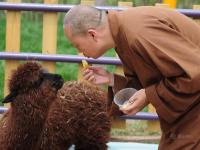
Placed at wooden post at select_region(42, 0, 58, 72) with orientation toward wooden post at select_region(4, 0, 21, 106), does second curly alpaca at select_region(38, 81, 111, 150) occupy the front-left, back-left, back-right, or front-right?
back-left

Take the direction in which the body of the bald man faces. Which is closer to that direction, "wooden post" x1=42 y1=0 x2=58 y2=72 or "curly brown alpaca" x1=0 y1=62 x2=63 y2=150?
the curly brown alpaca

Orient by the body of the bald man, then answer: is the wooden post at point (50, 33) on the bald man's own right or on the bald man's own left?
on the bald man's own right

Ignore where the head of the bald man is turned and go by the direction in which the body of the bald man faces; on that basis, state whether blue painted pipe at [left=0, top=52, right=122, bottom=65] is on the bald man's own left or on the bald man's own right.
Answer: on the bald man's own right

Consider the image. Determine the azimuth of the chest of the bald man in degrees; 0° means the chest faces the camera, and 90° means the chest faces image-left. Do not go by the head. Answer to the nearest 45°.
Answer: approximately 90°

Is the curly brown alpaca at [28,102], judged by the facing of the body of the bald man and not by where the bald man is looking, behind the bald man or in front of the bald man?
in front

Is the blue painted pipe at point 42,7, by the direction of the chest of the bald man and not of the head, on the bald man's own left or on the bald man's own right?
on the bald man's own right

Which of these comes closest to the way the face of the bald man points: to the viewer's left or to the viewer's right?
to the viewer's left
